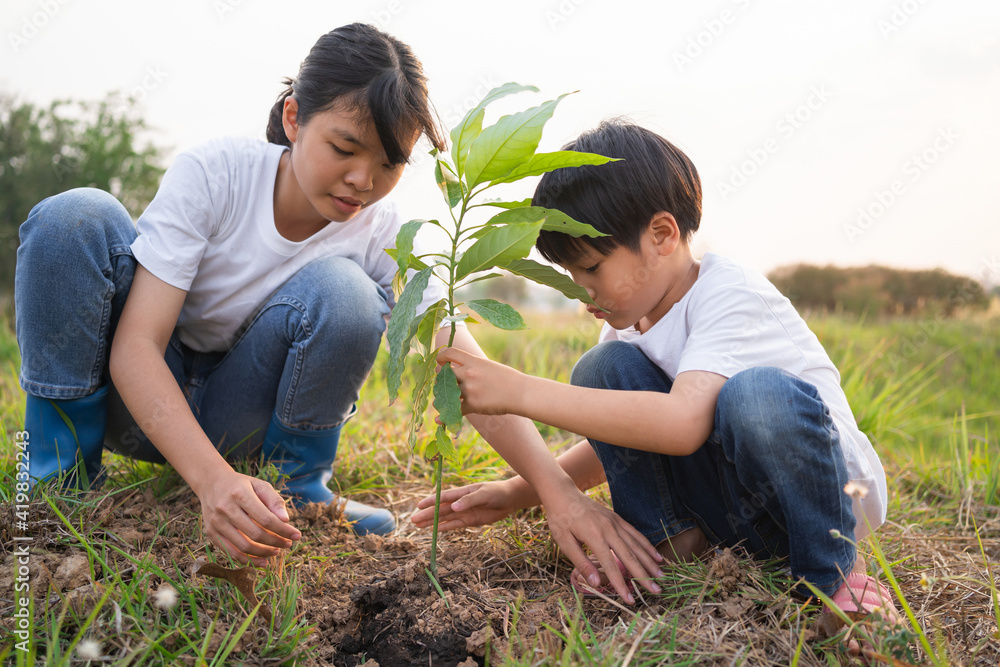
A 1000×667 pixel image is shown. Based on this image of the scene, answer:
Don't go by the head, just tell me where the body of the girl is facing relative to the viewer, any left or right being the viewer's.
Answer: facing the viewer and to the right of the viewer

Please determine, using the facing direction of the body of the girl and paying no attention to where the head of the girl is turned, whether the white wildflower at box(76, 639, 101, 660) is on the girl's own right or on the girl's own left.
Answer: on the girl's own right

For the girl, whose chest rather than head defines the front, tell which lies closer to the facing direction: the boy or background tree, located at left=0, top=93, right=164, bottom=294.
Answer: the boy

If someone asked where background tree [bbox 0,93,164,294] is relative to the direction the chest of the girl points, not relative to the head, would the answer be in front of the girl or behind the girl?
behind

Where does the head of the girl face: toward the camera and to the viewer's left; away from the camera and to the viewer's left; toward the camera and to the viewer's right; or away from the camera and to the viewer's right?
toward the camera and to the viewer's right

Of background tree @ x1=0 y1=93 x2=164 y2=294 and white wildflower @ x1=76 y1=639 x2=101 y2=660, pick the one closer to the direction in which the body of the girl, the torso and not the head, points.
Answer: the white wildflower

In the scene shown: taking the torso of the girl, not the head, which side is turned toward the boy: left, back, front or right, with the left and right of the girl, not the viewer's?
front
